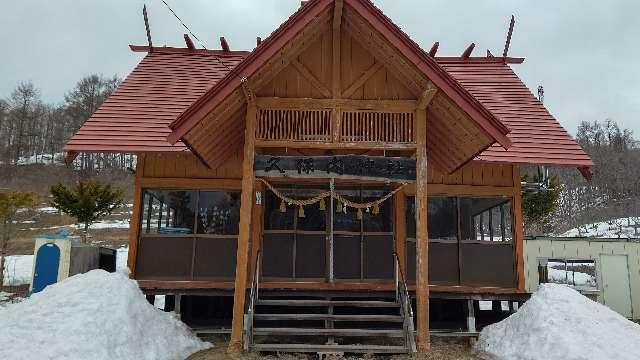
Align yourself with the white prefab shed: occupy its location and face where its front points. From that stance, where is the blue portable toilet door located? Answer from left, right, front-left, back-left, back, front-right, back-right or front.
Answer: front-right

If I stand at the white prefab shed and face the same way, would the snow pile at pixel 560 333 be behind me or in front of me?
in front

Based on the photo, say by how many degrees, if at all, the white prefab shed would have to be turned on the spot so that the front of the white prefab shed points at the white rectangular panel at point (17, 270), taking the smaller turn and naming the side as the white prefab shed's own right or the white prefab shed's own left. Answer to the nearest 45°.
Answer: approximately 90° to the white prefab shed's own right

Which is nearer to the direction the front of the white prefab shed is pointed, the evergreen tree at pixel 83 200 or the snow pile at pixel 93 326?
the snow pile

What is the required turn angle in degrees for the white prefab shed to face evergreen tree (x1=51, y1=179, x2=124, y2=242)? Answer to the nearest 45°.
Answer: approximately 90° to its right

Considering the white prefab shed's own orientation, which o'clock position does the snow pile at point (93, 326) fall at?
The snow pile is roughly at 1 o'clock from the white prefab shed.

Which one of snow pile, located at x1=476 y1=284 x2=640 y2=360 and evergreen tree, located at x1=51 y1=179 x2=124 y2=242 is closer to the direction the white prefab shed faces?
the snow pile

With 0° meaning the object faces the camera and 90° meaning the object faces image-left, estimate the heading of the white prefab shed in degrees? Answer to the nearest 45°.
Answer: approximately 0°
